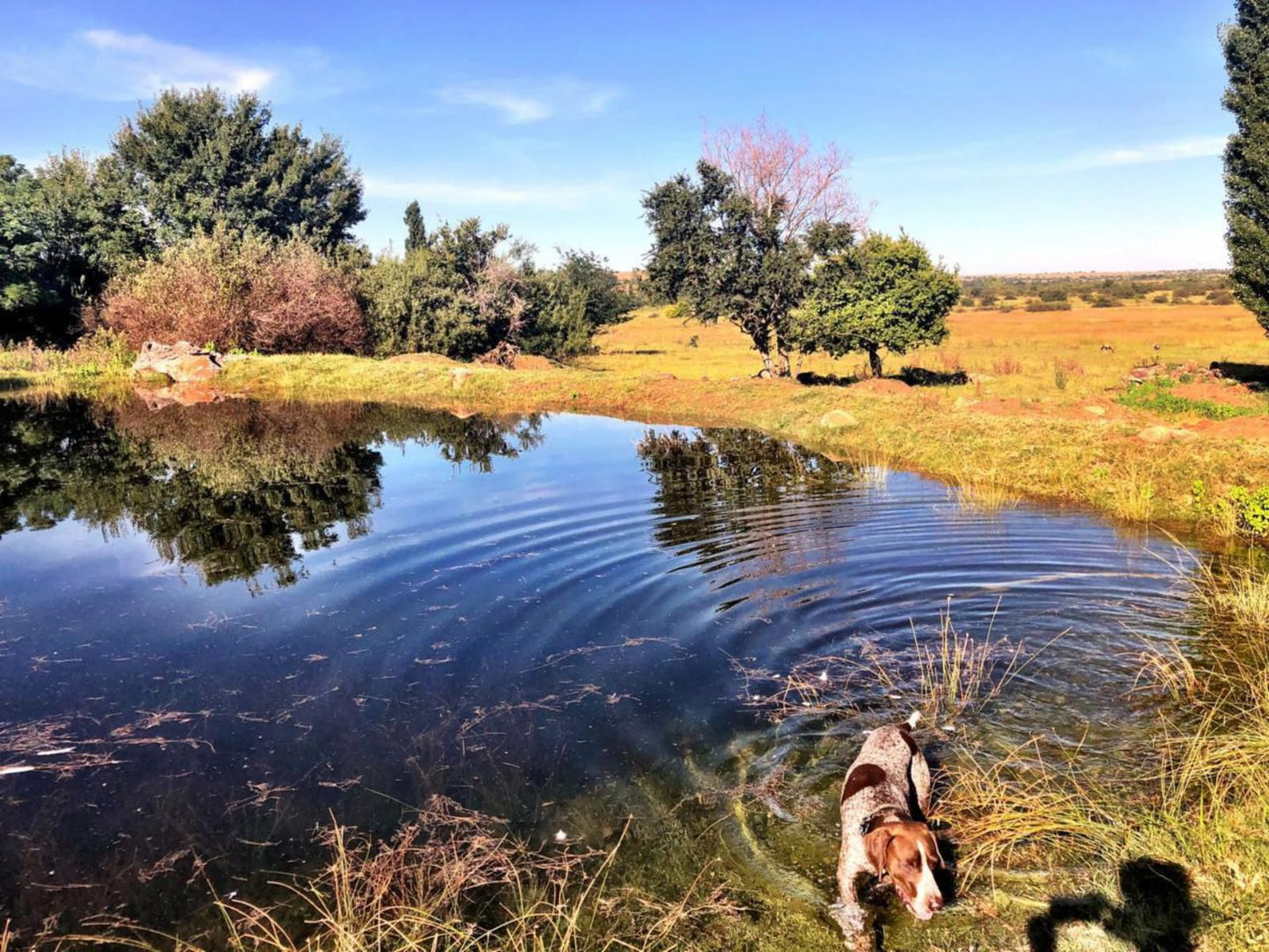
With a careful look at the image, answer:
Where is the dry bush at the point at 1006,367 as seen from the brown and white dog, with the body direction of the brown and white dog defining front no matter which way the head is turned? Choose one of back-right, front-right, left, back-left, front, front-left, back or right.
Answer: back

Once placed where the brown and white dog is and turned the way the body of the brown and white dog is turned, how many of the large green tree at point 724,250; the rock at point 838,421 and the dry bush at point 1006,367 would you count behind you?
3

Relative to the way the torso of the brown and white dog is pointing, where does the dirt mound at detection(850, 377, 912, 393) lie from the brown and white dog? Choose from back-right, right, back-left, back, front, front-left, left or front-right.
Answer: back

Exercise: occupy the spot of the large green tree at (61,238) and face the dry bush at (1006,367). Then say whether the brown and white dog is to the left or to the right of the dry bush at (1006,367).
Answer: right

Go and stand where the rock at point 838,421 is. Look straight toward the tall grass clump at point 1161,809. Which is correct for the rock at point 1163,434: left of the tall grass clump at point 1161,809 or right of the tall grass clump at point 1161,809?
left

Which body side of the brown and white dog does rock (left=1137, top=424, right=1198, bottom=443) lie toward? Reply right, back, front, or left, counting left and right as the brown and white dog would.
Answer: back

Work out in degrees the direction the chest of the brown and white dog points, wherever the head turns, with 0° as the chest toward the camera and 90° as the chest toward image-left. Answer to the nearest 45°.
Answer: approximately 0°

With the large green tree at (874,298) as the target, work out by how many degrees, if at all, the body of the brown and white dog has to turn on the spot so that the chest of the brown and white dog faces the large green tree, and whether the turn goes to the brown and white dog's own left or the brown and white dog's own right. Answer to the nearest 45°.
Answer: approximately 180°

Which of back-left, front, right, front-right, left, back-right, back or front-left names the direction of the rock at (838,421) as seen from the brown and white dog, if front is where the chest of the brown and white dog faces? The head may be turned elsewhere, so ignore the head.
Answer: back

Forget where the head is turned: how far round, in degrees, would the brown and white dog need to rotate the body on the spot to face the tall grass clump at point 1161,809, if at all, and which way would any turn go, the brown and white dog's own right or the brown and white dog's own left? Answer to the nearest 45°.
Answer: approximately 135° to the brown and white dog's own left

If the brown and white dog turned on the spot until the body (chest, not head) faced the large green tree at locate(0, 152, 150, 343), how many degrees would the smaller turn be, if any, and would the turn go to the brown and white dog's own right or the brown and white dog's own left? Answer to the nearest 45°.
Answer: approximately 135° to the brown and white dog's own right

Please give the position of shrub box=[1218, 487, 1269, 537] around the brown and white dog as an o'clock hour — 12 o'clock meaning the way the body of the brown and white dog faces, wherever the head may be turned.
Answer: The shrub is roughly at 7 o'clock from the brown and white dog.
